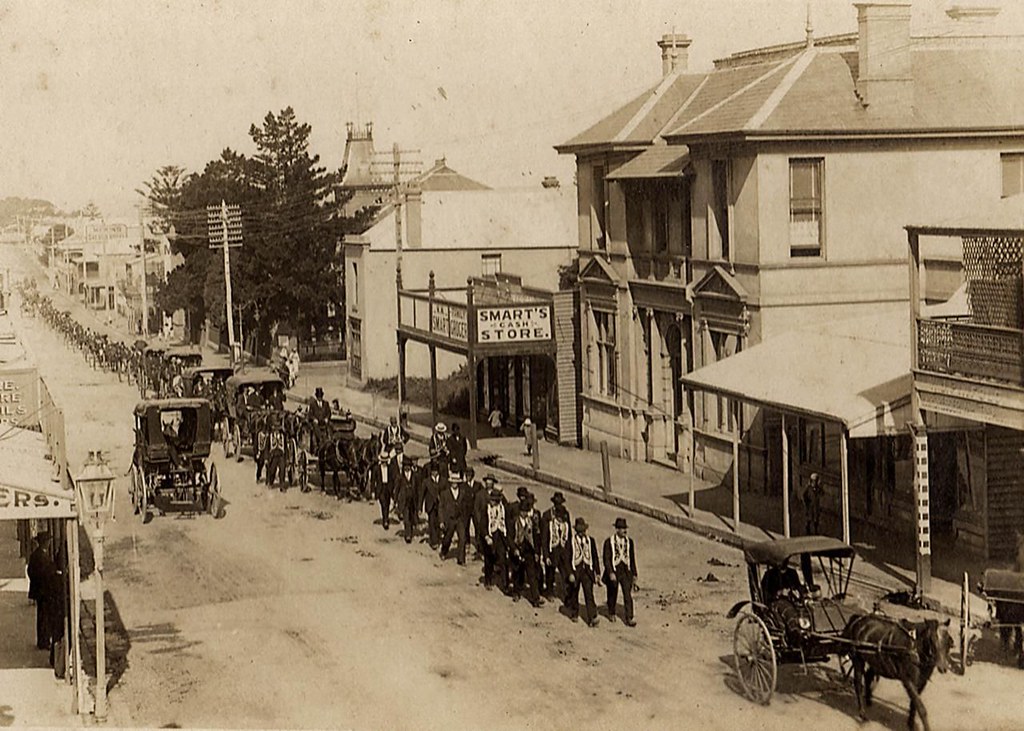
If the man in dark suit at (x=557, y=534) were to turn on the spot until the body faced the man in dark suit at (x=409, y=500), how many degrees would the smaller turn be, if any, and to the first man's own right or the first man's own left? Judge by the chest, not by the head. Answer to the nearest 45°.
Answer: approximately 180°

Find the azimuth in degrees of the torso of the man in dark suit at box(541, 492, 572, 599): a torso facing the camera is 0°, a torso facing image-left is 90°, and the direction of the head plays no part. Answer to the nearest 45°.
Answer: approximately 315°

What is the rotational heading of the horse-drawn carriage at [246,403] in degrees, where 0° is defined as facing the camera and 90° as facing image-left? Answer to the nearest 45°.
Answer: approximately 315°

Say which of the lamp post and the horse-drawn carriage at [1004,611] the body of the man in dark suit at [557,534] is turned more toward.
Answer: the horse-drawn carriage

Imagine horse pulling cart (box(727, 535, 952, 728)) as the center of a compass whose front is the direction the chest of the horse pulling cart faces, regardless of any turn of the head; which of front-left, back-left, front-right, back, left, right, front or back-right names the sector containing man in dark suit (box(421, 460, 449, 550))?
back

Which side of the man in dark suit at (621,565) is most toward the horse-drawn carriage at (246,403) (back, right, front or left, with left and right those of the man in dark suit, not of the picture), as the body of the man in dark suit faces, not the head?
back

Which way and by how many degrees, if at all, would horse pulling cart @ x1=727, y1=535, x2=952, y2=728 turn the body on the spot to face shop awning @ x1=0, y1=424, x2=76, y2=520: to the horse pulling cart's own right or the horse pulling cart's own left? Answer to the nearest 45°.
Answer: approximately 135° to the horse pulling cart's own right

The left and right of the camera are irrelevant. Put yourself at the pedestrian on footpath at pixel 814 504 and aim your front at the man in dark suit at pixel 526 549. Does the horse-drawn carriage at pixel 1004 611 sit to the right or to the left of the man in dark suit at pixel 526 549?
left

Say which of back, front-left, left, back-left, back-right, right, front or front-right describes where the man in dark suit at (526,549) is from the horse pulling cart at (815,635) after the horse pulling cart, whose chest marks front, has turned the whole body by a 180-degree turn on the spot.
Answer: front

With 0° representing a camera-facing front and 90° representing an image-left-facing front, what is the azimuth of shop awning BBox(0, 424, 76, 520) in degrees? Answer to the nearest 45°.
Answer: approximately 315°

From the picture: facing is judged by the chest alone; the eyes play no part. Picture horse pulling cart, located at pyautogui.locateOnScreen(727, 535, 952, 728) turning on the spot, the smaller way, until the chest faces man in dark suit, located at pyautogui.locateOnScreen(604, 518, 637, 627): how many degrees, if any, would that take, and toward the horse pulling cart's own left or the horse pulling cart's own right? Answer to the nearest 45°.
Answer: approximately 180°
